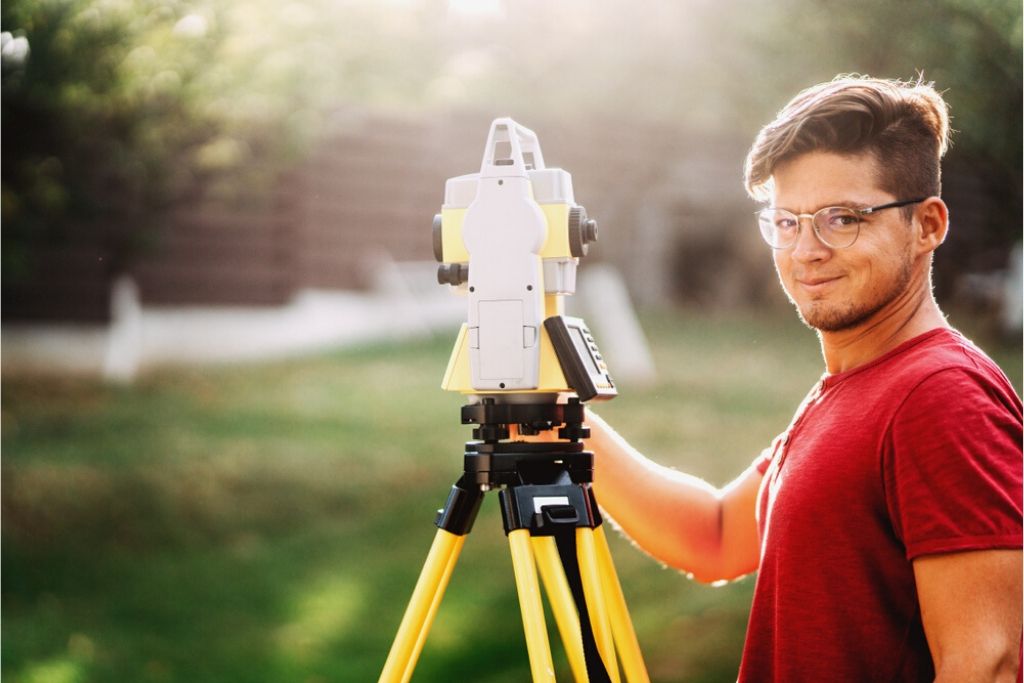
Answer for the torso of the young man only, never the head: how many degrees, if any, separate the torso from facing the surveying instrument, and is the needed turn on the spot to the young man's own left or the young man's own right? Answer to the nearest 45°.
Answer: approximately 45° to the young man's own right

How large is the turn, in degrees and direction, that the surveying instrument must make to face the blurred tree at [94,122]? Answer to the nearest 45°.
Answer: approximately 45° to its right

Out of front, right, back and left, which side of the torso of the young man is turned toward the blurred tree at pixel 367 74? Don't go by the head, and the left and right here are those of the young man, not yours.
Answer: right

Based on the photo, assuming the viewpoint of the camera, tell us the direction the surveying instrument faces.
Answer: facing to the left of the viewer

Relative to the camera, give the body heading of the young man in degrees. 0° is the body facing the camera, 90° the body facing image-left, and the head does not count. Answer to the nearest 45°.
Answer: approximately 45°

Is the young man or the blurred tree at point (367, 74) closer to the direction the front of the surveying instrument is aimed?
the blurred tree
